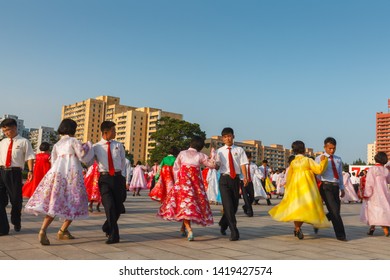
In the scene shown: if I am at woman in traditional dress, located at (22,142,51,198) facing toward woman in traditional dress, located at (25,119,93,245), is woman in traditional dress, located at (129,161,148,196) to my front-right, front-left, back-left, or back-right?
back-left

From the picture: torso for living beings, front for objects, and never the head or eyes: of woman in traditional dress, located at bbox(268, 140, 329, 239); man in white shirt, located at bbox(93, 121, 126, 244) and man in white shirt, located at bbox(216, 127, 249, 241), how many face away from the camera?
1

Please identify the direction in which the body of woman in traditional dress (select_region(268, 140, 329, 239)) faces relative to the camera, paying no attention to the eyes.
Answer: away from the camera

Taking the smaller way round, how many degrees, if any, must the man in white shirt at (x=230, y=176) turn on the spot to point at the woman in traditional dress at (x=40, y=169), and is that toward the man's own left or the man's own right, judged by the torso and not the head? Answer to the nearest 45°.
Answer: approximately 135° to the man's own right

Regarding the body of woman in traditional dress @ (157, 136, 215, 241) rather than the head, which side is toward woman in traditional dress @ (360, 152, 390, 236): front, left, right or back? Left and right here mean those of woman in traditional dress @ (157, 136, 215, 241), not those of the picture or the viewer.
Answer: right

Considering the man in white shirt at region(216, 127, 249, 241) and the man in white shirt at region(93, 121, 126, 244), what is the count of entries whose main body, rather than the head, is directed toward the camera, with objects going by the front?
2

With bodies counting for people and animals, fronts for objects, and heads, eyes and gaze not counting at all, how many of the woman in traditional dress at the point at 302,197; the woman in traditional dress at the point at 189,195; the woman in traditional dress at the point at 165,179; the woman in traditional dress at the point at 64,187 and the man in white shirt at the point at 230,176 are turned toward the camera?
1

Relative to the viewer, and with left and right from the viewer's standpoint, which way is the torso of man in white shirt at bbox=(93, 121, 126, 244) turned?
facing the viewer

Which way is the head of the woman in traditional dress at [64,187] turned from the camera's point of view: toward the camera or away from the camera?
away from the camera

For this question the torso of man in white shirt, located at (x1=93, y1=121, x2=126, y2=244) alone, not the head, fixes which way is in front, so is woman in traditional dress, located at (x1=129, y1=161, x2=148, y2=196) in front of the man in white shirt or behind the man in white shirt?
behind

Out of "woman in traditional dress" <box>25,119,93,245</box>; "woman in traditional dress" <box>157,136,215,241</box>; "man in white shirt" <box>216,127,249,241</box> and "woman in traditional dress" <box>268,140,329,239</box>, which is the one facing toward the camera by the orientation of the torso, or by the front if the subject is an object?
the man in white shirt

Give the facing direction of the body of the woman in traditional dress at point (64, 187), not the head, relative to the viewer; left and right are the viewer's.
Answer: facing away from the viewer and to the right of the viewer

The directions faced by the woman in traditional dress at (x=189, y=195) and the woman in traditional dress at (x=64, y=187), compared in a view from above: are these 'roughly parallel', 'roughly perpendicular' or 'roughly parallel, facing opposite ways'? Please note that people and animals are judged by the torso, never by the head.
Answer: roughly parallel

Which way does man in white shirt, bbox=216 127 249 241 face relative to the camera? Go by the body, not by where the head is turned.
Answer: toward the camera
